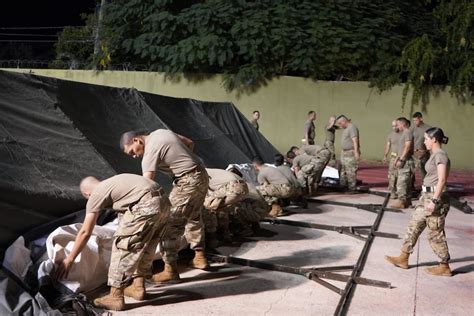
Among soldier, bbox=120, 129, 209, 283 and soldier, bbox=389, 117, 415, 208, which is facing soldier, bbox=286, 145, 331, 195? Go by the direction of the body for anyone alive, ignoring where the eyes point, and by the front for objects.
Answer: soldier, bbox=389, 117, 415, 208

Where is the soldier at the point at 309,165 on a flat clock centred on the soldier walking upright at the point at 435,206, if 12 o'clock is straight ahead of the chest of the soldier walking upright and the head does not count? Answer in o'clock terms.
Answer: The soldier is roughly at 2 o'clock from the soldier walking upright.

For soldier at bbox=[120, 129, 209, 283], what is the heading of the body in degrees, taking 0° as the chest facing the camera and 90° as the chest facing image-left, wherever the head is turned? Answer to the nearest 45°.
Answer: approximately 90°

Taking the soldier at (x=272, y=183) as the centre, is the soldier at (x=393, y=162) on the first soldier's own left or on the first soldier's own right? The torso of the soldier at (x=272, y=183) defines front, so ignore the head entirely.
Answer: on the first soldier's own right

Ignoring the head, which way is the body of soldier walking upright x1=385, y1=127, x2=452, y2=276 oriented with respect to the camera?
to the viewer's left

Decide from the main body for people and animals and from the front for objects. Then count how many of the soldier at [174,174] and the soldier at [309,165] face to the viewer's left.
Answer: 2

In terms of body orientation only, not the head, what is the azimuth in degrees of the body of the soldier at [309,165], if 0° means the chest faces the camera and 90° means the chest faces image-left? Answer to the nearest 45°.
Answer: approximately 90°

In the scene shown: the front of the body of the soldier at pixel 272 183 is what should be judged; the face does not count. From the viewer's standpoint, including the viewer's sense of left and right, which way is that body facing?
facing away from the viewer and to the left of the viewer

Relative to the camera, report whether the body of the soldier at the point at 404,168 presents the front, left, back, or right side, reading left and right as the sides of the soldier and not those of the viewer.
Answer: left

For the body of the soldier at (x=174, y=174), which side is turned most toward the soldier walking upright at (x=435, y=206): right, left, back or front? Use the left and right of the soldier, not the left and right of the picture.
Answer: back

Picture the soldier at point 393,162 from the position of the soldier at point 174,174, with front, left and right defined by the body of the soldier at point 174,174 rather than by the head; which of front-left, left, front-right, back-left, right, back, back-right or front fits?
back-right
